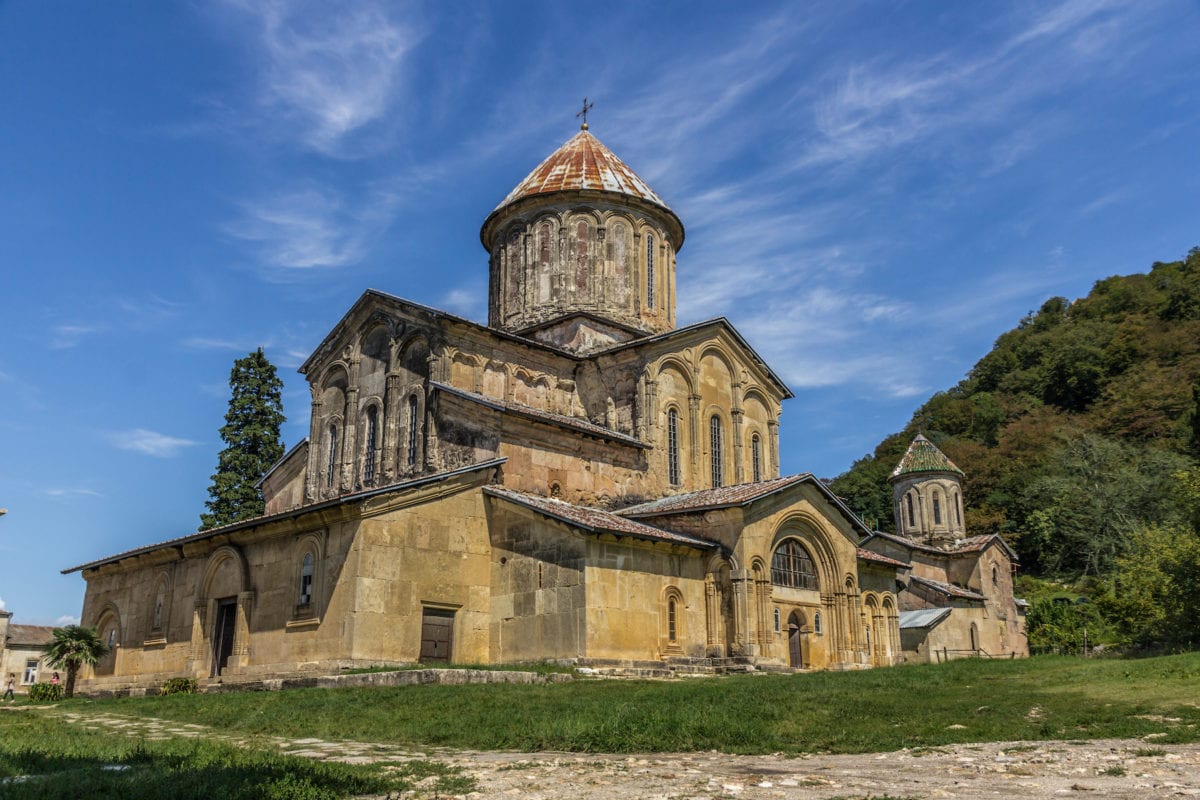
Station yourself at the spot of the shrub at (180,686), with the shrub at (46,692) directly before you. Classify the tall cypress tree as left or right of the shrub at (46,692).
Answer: right

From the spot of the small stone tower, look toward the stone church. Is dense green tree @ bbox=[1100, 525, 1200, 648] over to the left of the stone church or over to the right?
left

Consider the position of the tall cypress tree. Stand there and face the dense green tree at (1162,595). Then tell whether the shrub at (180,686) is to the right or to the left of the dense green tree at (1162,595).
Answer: right
